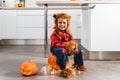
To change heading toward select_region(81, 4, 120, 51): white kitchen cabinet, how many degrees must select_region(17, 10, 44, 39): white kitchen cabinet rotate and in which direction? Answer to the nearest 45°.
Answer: approximately 45° to its left

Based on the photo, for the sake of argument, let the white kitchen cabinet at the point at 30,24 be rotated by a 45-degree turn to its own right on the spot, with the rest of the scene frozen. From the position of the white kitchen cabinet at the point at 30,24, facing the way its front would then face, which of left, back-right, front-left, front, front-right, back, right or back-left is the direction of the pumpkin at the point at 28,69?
front-left

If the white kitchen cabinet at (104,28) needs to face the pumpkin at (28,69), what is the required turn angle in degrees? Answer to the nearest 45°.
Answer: approximately 45° to its right

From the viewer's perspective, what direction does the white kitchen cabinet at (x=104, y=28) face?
toward the camera

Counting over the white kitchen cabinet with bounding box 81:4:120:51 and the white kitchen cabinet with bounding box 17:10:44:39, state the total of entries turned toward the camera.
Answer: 2

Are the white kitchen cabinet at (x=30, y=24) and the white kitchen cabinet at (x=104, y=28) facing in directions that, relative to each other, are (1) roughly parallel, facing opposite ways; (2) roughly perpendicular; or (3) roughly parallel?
roughly parallel

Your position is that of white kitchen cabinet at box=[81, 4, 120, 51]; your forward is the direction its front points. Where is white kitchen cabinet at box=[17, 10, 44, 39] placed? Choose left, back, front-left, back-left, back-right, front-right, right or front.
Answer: back-right

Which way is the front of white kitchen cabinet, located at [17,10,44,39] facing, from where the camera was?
facing the viewer
